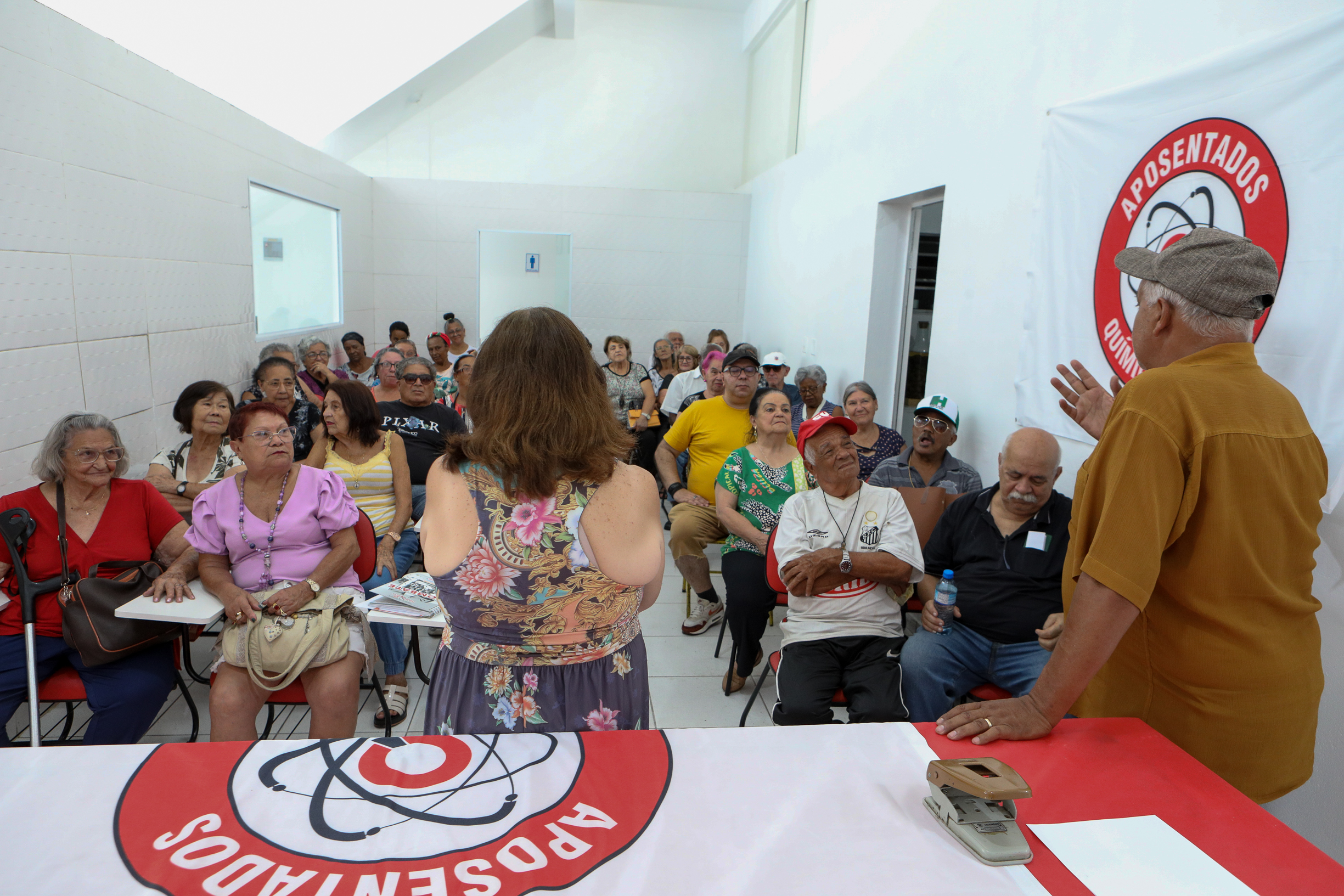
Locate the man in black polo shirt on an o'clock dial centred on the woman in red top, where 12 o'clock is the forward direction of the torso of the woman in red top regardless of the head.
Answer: The man in black polo shirt is roughly at 10 o'clock from the woman in red top.

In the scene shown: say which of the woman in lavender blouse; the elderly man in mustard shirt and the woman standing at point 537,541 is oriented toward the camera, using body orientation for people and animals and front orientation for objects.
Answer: the woman in lavender blouse

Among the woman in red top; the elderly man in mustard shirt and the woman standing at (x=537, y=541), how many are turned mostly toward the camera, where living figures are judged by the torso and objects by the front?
1

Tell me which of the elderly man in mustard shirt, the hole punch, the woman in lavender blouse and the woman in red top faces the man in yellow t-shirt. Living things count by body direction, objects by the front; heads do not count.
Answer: the elderly man in mustard shirt

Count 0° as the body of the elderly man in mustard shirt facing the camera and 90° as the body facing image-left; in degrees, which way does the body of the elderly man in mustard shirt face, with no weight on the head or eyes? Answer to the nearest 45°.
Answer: approximately 135°

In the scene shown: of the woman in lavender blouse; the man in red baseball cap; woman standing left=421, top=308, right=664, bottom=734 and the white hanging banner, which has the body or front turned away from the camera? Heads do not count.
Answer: the woman standing

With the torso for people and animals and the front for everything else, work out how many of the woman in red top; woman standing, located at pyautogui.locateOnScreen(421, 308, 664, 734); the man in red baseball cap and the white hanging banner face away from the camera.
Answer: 1

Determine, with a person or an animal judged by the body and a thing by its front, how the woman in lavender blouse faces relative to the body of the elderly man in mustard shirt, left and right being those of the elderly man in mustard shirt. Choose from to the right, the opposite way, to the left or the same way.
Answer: the opposite way

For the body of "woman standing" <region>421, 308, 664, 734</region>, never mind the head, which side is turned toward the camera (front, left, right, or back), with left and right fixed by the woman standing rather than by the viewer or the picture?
back

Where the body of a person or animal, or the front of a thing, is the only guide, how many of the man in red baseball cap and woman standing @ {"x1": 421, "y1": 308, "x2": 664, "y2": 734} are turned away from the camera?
1

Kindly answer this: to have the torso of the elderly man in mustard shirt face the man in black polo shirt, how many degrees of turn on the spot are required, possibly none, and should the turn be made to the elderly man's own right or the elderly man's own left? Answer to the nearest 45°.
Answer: approximately 45° to the elderly man's own right

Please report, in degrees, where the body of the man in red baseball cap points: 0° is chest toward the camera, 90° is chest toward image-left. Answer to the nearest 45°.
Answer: approximately 0°

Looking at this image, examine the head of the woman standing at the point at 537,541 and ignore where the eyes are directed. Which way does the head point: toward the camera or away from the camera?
away from the camera

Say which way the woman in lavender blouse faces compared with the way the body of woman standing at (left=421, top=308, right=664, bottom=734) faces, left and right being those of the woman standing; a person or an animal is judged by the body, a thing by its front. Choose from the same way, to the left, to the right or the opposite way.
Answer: the opposite way
